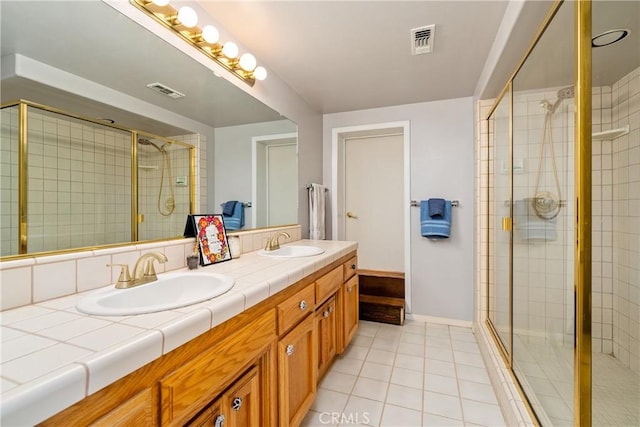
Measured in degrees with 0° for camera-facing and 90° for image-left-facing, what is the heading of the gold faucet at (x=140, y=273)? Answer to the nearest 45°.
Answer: approximately 315°

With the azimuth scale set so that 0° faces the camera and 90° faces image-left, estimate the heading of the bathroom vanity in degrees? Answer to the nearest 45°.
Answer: approximately 315°

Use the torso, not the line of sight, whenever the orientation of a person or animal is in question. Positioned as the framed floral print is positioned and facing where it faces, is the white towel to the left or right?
on its left

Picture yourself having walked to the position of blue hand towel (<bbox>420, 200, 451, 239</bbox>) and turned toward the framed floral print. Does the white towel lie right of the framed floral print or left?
right

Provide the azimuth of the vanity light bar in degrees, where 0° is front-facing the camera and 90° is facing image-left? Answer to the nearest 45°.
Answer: approximately 315°

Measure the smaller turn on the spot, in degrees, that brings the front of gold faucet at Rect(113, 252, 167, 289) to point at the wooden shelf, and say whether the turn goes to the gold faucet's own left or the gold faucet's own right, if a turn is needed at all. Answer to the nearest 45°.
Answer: approximately 45° to the gold faucet's own left

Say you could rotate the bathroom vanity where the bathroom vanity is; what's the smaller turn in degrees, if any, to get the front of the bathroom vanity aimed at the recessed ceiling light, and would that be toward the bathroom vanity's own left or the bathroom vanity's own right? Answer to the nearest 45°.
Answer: approximately 45° to the bathroom vanity's own left
